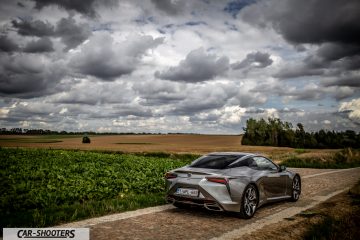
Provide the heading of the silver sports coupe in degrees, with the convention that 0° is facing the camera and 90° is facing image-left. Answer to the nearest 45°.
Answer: approximately 225°
